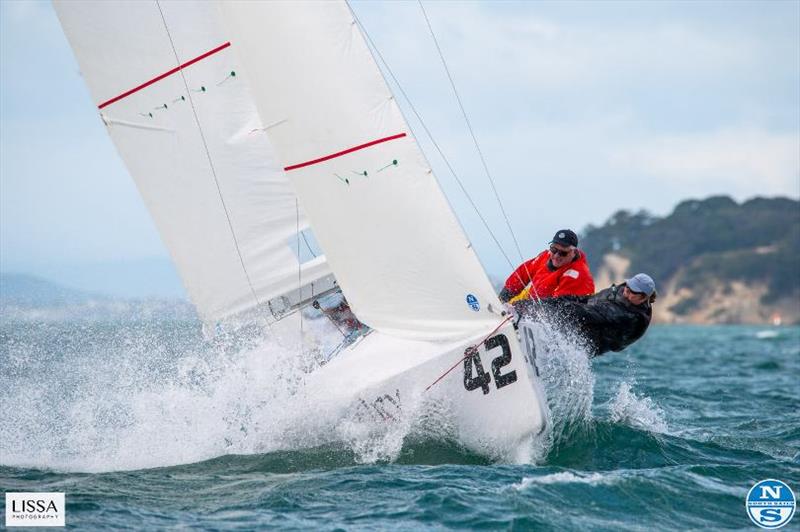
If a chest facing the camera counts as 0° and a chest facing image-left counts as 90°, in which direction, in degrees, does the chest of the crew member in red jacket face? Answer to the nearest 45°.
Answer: approximately 45°
